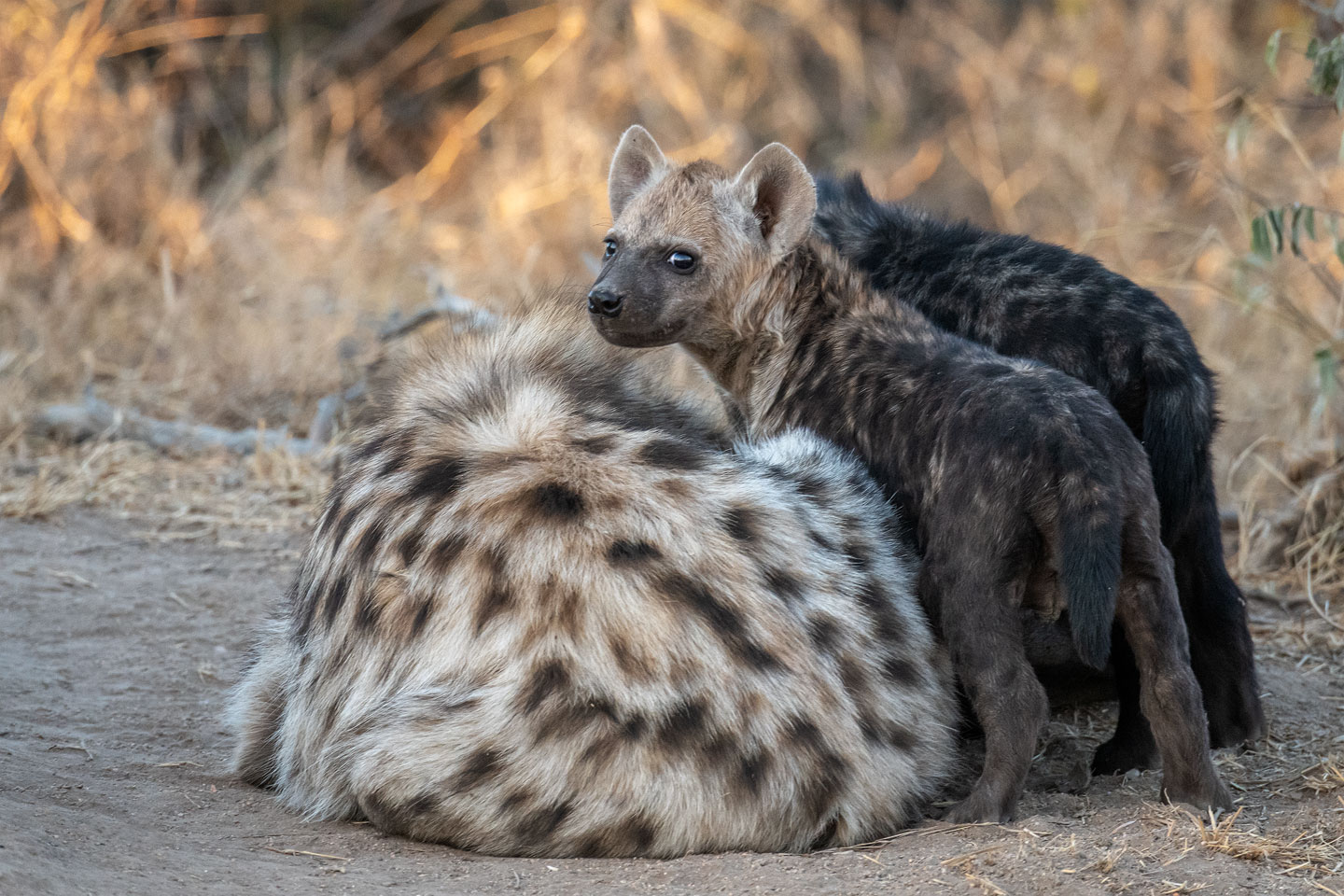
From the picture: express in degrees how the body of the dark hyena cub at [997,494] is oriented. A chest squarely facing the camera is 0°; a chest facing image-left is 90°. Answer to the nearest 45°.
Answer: approximately 135°

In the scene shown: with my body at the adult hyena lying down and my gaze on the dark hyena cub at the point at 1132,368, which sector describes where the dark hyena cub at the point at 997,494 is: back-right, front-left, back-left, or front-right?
front-right

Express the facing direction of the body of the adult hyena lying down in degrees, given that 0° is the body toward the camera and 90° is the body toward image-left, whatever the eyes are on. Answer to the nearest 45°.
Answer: approximately 180°

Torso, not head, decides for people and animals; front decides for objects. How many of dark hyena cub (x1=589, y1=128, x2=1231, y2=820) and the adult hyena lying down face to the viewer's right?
0

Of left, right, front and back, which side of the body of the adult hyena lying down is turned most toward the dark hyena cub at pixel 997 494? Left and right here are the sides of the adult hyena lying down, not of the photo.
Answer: right

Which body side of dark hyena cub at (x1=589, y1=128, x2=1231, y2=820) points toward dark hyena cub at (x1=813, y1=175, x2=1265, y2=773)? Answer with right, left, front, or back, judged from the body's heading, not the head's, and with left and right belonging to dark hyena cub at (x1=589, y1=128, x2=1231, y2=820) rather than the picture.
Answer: right

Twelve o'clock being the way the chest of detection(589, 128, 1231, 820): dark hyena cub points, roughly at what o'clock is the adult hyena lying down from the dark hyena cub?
The adult hyena lying down is roughly at 10 o'clock from the dark hyena cub.

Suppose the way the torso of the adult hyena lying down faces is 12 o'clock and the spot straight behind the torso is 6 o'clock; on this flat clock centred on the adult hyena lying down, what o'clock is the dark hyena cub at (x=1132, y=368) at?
The dark hyena cub is roughly at 2 o'clock from the adult hyena lying down.
